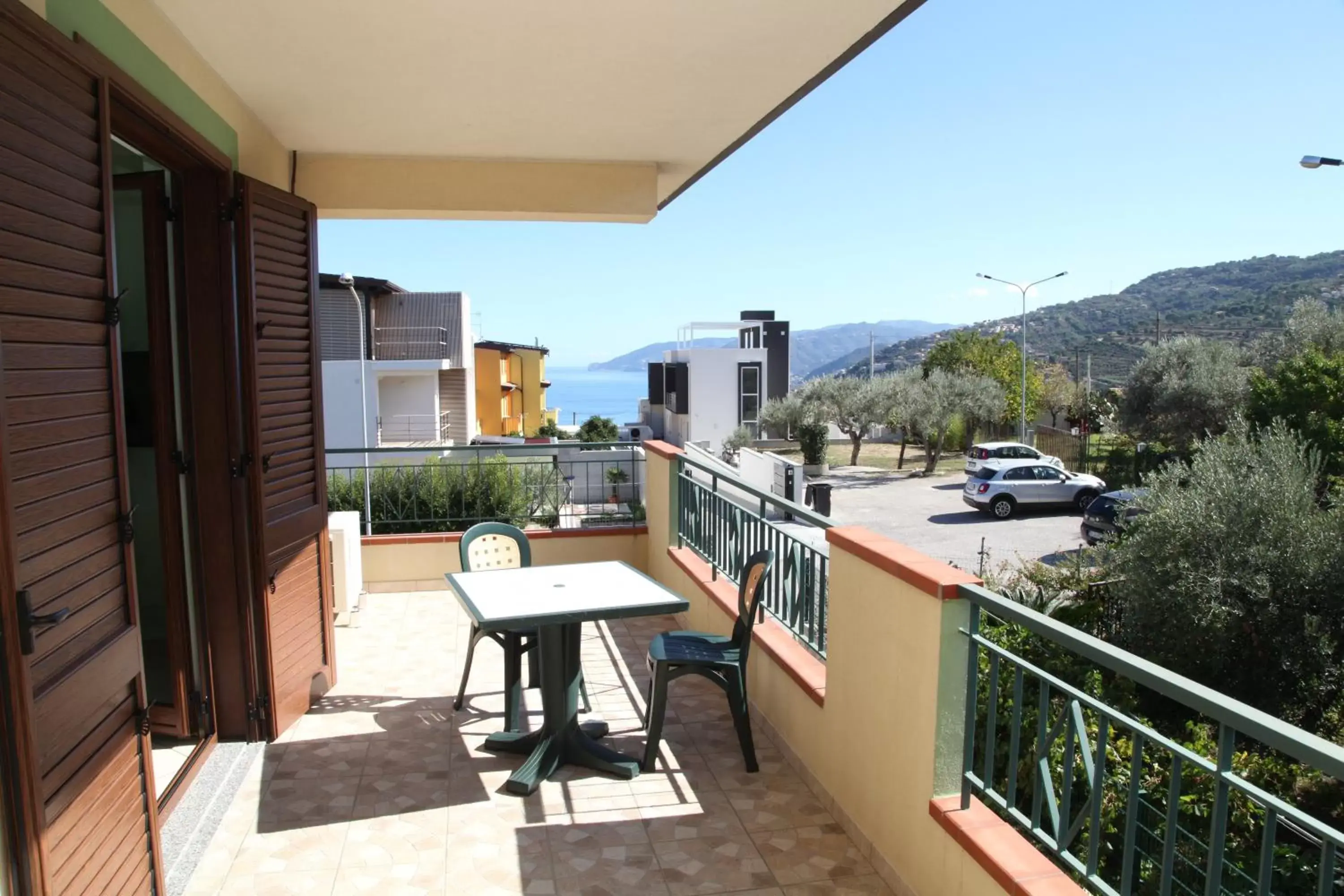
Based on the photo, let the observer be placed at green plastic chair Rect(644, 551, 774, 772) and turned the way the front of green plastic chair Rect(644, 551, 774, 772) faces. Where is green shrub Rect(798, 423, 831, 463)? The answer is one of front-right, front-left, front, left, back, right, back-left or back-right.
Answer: right

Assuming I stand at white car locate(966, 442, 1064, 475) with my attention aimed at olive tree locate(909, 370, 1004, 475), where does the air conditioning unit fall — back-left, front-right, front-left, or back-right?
back-left

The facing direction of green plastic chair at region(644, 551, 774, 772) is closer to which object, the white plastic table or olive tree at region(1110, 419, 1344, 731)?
the white plastic table

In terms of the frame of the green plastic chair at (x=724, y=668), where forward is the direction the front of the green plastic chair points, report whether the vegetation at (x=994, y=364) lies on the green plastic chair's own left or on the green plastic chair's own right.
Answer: on the green plastic chair's own right

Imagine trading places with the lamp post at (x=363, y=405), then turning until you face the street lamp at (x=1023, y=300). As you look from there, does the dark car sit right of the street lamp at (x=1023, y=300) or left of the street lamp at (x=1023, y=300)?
right

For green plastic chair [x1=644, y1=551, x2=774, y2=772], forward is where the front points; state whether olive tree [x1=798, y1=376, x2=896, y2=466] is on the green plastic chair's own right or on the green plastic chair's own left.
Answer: on the green plastic chair's own right

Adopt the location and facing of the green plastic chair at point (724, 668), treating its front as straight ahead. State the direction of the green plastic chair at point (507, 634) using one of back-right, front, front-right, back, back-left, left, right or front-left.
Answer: front-right

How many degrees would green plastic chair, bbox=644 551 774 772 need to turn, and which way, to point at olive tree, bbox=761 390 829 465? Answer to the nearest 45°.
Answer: approximately 90° to its right

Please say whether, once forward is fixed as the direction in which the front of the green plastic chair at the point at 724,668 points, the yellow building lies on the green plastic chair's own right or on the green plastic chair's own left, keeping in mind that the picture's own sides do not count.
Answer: on the green plastic chair's own right

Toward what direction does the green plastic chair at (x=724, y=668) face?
to the viewer's left

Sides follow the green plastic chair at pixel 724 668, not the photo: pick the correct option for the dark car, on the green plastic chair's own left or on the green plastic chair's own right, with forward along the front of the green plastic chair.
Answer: on the green plastic chair's own right

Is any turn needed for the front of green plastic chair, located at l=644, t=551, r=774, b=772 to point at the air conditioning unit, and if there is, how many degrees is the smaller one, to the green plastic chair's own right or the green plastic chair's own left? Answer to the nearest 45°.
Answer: approximately 45° to the green plastic chair's own right

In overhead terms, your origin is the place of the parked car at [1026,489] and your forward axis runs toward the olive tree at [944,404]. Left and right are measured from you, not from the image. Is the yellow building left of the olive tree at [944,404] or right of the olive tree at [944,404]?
left

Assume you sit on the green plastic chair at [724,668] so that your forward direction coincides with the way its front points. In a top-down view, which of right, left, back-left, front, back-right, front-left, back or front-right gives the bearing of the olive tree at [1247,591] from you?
back-right

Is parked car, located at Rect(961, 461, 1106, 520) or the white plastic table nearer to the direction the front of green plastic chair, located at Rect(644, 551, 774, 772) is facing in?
the white plastic table

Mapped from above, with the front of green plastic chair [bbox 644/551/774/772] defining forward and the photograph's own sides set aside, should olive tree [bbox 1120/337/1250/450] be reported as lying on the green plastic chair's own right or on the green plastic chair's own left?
on the green plastic chair's own right

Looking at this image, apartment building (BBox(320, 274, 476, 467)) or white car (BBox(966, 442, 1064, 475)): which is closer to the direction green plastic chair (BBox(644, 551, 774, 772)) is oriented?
the apartment building

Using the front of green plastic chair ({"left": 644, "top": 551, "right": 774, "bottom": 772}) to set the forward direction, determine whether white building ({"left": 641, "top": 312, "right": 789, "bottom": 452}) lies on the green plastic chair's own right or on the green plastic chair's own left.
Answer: on the green plastic chair's own right
